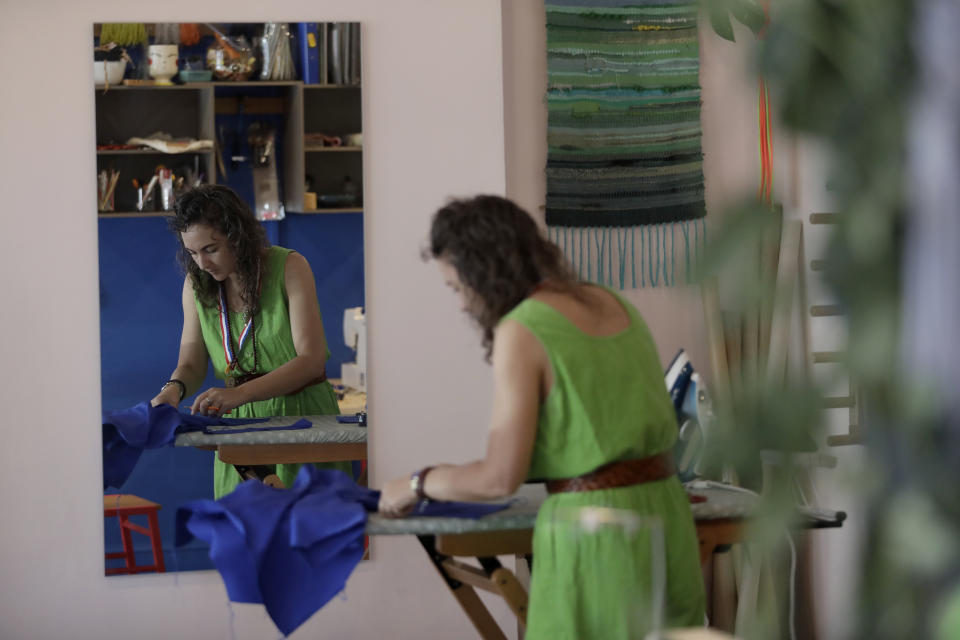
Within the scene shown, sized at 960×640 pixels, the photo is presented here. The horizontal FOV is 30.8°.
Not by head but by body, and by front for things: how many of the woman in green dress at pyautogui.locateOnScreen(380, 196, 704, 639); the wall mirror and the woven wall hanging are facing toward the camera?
2

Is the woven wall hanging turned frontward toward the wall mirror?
no

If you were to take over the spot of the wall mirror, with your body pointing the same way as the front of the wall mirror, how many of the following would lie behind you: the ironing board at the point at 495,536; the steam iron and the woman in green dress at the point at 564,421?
0

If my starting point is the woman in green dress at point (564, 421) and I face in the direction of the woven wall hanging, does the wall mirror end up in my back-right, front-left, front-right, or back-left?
front-left

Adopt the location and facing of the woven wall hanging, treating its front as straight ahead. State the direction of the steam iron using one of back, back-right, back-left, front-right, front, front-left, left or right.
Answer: front

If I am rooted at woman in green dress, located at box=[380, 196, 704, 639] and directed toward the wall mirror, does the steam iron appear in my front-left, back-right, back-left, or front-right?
back-right

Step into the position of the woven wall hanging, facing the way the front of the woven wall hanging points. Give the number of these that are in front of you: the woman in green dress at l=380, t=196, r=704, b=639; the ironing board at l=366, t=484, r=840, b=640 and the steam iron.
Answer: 3

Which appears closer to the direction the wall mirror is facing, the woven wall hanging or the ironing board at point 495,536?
the ironing board

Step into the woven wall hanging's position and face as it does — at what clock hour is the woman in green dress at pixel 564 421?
The woman in green dress is roughly at 12 o'clock from the woven wall hanging.

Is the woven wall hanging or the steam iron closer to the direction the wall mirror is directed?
the steam iron

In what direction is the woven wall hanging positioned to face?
toward the camera

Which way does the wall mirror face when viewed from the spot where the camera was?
facing the viewer

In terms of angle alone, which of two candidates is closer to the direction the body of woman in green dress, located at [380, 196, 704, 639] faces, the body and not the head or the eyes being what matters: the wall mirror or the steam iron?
the wall mirror

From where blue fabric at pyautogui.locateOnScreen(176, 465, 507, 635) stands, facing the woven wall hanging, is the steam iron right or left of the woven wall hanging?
right

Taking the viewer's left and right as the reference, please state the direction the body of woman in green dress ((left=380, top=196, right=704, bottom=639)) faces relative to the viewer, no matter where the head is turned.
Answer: facing away from the viewer and to the left of the viewer

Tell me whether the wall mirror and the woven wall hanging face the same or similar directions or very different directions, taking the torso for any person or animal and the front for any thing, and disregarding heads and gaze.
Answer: same or similar directions

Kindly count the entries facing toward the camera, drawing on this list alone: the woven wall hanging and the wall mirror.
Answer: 2

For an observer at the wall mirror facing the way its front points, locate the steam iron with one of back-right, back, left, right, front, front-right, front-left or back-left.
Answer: front-left

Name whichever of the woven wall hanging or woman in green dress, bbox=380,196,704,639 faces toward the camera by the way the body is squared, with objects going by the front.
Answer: the woven wall hanging

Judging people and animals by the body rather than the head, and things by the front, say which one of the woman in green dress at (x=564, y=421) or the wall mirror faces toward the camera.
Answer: the wall mirror
